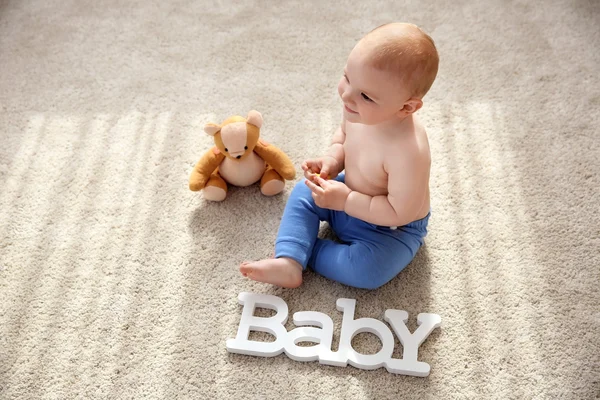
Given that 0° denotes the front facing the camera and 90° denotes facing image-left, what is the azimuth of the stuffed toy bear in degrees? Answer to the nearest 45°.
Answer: approximately 0°
